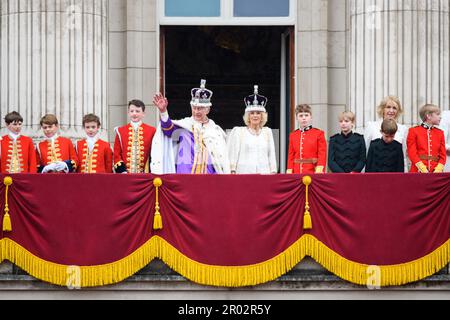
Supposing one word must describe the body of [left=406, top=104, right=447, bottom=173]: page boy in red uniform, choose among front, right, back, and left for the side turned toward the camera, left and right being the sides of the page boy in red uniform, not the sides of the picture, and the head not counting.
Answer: front

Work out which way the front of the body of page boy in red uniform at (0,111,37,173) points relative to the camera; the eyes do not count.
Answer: toward the camera

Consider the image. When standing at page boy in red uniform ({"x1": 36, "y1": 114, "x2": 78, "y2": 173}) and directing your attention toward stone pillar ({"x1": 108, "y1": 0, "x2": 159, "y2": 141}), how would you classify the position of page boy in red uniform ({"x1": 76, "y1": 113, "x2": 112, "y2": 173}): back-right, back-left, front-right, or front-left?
front-right

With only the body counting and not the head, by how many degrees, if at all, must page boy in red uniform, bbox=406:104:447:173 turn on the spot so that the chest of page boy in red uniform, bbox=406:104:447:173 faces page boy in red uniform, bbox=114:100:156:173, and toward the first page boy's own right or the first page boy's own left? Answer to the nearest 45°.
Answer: approximately 90° to the first page boy's own right

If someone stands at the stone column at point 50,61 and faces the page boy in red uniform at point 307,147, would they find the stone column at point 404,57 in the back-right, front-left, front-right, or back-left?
front-left

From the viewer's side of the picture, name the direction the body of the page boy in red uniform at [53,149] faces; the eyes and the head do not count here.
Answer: toward the camera

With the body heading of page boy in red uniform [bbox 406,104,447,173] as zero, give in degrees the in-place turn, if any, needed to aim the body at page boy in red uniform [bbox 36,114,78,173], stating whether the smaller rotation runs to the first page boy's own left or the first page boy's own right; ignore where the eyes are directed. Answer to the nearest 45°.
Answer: approximately 90° to the first page boy's own right

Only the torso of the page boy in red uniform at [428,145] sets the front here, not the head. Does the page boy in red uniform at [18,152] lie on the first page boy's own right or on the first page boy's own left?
on the first page boy's own right

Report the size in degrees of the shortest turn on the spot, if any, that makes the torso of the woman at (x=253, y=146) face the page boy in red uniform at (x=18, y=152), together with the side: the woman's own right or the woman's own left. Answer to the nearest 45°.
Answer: approximately 90° to the woman's own right

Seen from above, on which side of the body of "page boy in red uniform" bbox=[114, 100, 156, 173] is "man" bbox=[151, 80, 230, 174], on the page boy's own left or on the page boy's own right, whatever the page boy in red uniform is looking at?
on the page boy's own left
